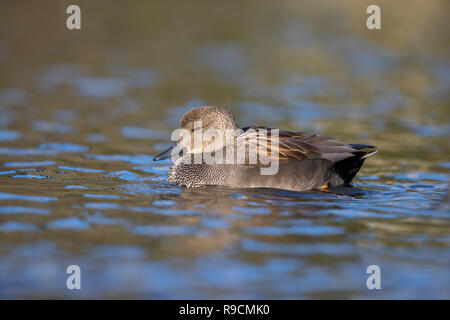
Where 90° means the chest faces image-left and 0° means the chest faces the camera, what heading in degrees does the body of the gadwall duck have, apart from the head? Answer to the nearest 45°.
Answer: approximately 90°
